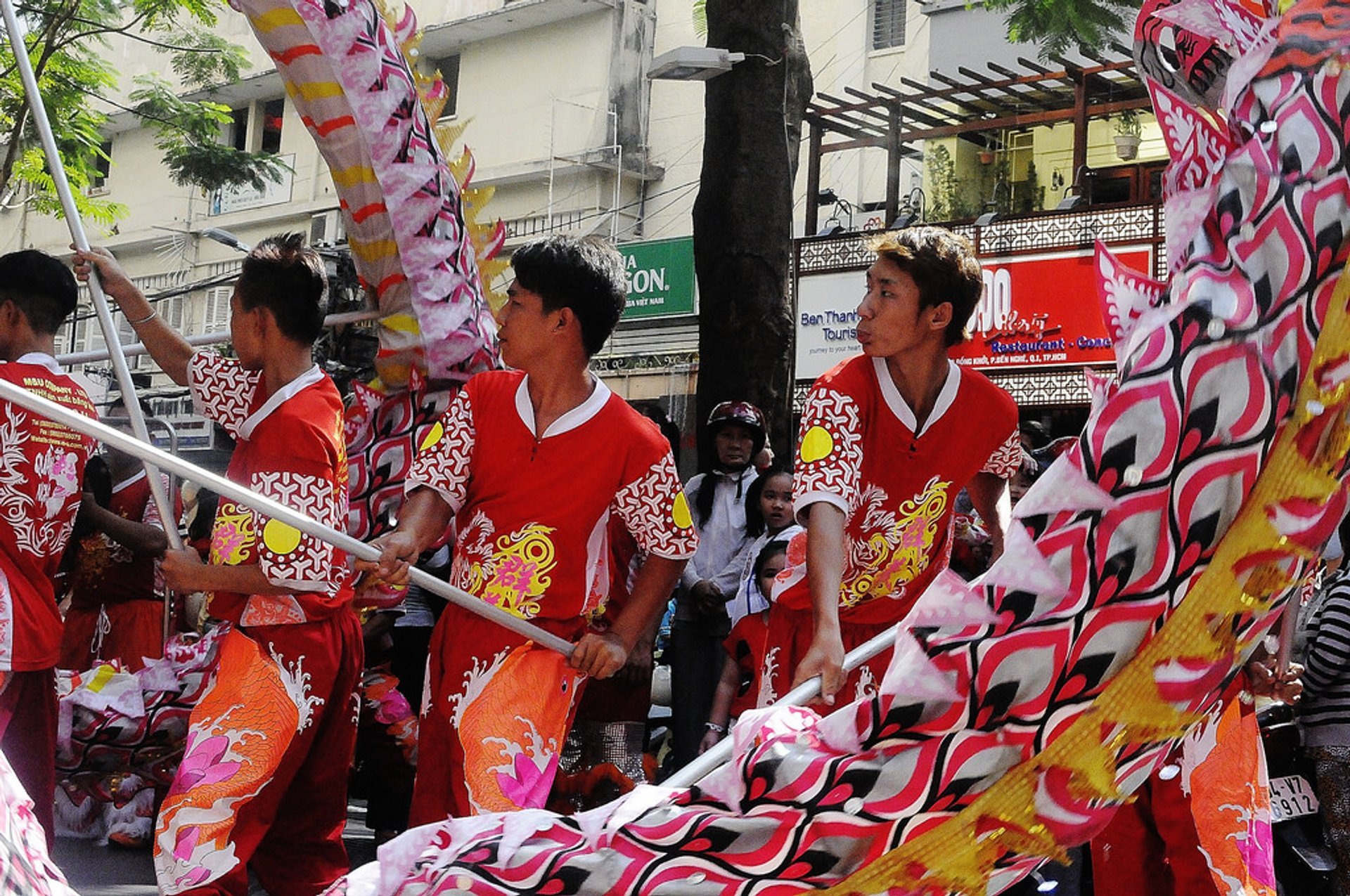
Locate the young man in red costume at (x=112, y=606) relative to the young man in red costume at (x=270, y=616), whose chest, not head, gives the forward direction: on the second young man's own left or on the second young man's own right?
on the second young man's own right

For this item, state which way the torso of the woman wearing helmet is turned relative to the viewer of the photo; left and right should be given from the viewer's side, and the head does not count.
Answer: facing the viewer

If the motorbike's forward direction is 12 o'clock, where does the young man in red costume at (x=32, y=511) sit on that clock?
The young man in red costume is roughly at 8 o'clock from the motorbike.

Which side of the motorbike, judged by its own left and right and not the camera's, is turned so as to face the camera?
back

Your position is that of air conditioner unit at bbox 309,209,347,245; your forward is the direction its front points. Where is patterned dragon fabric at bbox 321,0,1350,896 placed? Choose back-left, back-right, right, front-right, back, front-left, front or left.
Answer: front-left

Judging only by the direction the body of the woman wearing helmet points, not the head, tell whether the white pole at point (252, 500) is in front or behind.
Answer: in front

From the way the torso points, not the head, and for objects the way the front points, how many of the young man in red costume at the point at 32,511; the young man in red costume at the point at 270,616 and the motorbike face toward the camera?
0

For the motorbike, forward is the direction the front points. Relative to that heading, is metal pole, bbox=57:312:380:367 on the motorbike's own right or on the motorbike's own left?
on the motorbike's own left

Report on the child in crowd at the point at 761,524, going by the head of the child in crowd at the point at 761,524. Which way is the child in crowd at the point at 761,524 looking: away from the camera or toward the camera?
toward the camera

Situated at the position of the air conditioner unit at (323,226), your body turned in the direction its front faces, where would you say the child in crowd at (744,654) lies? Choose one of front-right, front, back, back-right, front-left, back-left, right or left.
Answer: front-left

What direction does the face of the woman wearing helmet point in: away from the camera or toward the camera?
toward the camera

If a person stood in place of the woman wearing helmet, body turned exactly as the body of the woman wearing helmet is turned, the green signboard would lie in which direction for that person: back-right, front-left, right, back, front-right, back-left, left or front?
back
